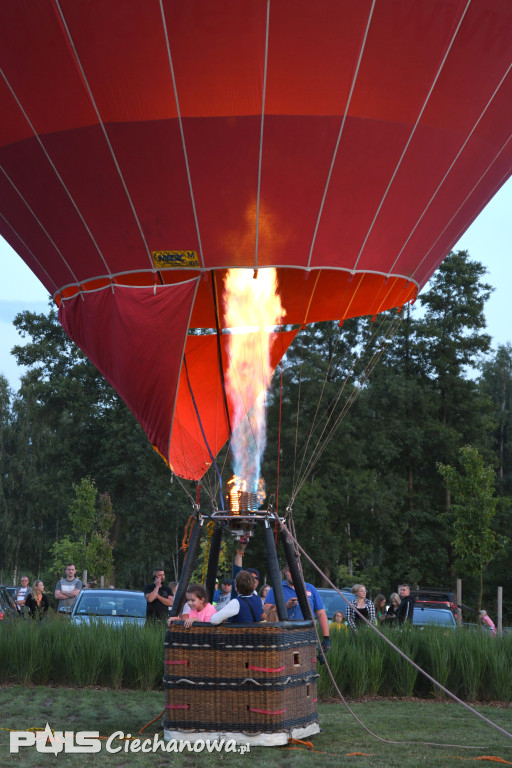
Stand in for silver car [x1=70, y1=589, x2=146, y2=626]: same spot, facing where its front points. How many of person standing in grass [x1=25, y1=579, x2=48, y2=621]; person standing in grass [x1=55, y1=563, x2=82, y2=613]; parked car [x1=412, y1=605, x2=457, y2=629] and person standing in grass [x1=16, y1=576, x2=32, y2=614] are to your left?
1

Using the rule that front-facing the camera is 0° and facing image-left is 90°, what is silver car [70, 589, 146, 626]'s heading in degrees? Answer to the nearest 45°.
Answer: approximately 0°

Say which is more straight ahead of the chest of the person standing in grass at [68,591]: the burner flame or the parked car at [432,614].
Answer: the burner flame

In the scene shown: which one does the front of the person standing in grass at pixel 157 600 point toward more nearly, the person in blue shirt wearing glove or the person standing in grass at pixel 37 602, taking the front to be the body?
the person in blue shirt wearing glove

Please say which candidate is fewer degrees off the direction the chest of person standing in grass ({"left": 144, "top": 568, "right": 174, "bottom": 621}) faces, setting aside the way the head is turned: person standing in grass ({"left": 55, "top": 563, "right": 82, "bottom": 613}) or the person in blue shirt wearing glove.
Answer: the person in blue shirt wearing glove

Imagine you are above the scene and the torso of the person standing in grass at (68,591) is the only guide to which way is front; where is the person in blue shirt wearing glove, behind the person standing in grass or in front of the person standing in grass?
in front

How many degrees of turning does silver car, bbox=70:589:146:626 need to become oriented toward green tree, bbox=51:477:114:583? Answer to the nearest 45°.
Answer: approximately 180°

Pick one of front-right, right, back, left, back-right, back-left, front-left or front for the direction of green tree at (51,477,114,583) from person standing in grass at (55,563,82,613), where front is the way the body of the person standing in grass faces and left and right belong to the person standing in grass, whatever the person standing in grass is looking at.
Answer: back

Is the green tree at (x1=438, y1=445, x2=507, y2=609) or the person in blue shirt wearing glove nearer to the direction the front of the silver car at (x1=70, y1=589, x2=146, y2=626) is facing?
the person in blue shirt wearing glove

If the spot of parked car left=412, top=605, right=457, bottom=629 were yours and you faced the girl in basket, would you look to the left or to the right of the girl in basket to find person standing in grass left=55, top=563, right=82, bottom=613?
right

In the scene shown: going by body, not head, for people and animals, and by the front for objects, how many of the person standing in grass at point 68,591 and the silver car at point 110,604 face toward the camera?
2

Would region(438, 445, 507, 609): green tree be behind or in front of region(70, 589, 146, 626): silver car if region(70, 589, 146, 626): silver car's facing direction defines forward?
behind
